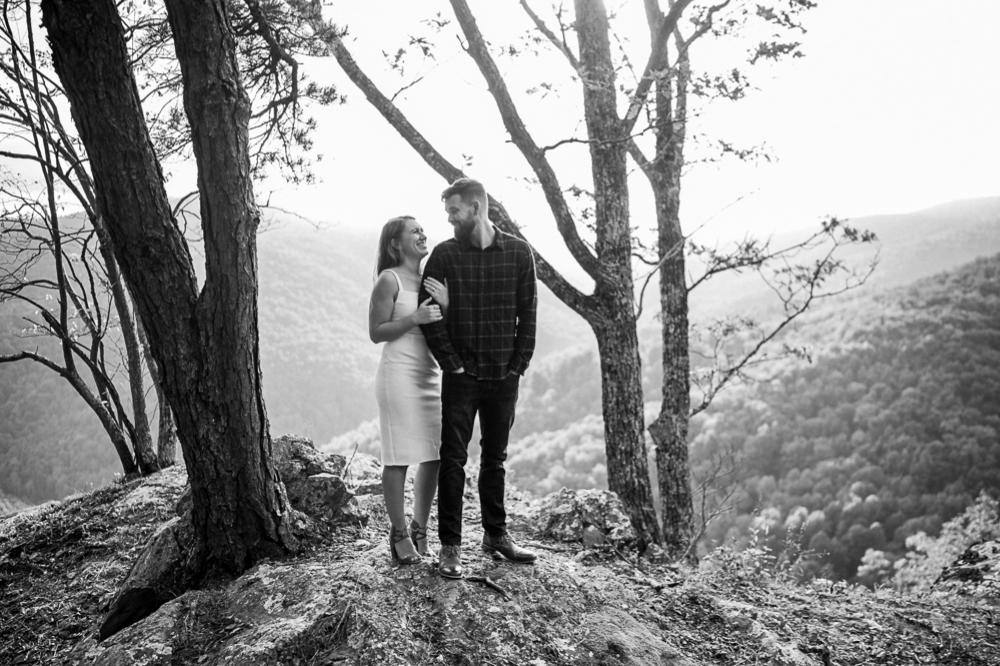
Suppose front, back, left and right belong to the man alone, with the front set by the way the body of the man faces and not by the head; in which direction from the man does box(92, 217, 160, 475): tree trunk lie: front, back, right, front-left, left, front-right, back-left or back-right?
back-right

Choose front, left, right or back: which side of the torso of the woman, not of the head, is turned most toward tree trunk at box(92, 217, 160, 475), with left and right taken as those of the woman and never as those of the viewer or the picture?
back

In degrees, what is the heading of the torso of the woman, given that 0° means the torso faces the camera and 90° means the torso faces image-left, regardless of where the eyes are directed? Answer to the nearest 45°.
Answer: approximately 315°

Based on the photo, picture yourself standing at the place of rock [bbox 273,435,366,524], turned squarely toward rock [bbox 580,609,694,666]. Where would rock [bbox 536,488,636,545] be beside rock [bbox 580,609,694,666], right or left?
left

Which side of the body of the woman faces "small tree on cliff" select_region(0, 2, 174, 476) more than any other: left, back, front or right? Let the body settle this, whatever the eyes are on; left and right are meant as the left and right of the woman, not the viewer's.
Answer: back

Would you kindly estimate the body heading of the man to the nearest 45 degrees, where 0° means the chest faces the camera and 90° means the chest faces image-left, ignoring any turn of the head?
approximately 0°

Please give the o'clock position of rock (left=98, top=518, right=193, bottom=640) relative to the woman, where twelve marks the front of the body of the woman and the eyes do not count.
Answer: The rock is roughly at 5 o'clock from the woman.

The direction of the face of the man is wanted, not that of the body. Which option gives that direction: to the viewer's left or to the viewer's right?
to the viewer's left
